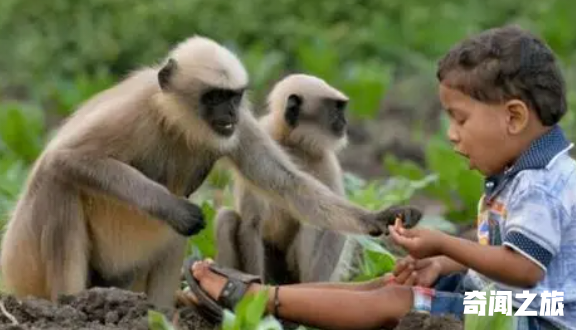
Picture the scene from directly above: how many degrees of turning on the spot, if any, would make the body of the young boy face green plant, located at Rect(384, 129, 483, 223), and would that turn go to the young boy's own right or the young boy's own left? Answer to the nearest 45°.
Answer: approximately 90° to the young boy's own right

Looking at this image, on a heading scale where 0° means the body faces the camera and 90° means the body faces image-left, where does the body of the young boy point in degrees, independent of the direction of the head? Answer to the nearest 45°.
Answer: approximately 90°

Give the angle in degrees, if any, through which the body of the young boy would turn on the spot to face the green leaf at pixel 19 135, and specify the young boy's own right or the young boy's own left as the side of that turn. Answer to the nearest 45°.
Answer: approximately 45° to the young boy's own right

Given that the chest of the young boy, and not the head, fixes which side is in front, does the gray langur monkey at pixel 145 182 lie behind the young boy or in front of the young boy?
in front

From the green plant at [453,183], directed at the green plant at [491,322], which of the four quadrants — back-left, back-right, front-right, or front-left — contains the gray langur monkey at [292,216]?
front-right

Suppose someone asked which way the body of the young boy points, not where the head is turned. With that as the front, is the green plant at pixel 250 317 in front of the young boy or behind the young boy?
in front

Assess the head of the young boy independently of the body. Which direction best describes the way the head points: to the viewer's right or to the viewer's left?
to the viewer's left

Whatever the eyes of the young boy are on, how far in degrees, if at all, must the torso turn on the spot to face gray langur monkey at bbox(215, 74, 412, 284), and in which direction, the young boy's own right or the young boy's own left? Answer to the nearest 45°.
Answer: approximately 45° to the young boy's own right
